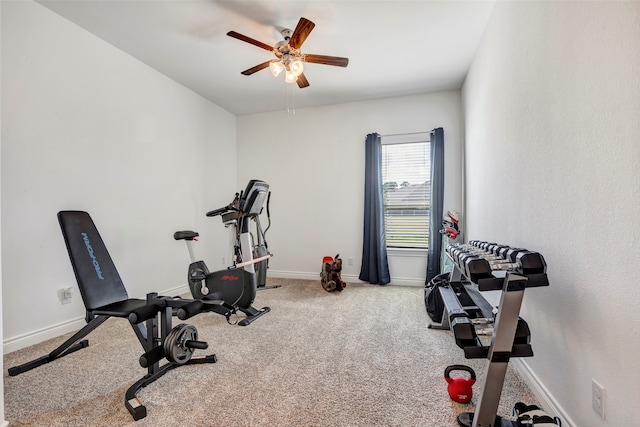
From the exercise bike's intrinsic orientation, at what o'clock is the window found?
The window is roughly at 10 o'clock from the exercise bike.

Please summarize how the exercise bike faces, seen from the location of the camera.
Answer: facing the viewer and to the right of the viewer

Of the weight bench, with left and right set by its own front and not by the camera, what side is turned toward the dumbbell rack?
front

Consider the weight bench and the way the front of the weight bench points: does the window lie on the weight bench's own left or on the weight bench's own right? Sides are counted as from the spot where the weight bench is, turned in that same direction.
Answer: on the weight bench's own left

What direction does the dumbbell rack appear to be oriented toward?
to the viewer's left

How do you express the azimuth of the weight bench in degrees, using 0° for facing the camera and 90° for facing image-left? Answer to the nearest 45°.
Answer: approximately 315°

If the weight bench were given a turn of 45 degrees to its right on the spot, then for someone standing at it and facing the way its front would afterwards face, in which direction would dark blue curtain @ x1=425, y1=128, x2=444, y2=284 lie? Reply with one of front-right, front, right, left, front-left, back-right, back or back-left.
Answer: left

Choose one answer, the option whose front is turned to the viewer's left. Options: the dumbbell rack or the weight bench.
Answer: the dumbbell rack

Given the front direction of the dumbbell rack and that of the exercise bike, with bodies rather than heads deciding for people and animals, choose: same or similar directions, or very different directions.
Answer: very different directions

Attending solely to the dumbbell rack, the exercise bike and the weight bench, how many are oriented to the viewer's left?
1

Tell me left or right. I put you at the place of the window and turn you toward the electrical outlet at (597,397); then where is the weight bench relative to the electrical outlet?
right

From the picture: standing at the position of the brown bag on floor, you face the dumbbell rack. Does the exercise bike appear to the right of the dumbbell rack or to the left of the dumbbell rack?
right

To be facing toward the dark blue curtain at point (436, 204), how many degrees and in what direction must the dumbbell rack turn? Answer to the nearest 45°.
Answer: approximately 90° to its right
